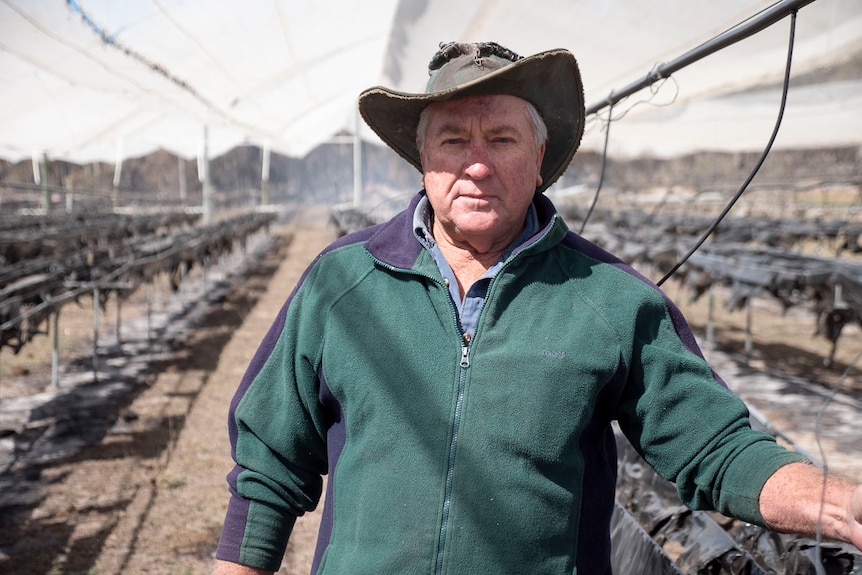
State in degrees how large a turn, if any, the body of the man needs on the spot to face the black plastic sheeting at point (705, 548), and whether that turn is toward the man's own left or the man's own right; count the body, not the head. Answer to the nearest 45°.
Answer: approximately 135° to the man's own left

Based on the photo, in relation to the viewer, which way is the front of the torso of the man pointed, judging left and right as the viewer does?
facing the viewer

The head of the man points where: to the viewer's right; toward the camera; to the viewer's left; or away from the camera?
toward the camera
